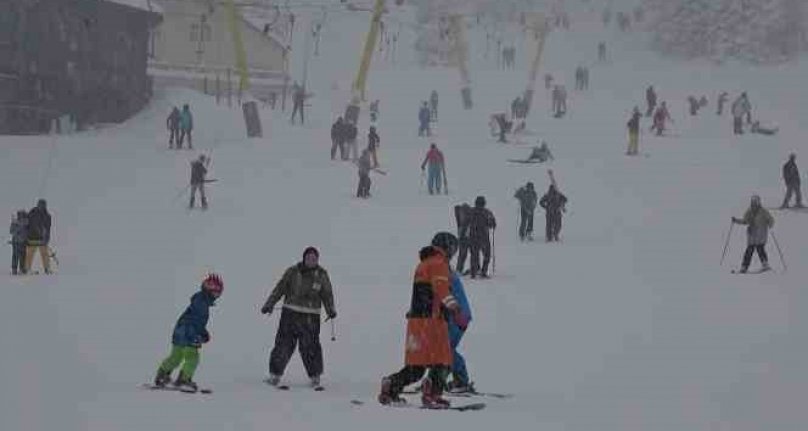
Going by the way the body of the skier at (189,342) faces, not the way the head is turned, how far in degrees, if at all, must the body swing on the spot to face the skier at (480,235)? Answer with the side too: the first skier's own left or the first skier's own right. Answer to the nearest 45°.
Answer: approximately 45° to the first skier's own left

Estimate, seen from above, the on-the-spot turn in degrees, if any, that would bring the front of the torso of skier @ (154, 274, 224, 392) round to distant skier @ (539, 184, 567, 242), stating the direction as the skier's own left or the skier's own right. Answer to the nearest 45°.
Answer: approximately 45° to the skier's own left

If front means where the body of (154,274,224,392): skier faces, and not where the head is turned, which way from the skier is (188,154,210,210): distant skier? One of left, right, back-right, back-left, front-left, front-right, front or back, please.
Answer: left

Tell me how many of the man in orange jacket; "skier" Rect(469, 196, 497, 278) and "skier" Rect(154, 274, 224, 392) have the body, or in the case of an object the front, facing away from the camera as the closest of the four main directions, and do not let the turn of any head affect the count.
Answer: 1

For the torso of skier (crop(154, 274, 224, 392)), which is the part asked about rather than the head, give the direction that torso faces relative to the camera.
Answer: to the viewer's right

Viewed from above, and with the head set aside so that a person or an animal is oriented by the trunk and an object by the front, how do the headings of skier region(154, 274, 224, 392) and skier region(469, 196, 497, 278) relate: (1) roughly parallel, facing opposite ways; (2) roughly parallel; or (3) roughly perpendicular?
roughly perpendicular
